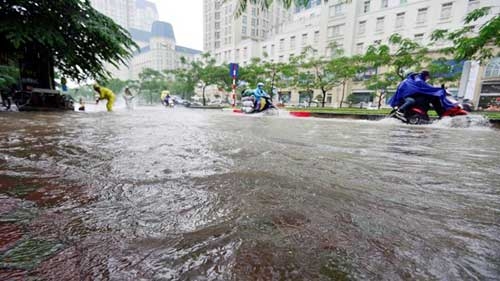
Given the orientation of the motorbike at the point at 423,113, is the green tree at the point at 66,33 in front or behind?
behind

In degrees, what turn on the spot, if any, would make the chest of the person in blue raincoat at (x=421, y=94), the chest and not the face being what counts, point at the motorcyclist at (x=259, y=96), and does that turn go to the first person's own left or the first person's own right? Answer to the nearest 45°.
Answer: approximately 180°

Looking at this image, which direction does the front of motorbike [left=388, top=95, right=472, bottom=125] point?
to the viewer's right

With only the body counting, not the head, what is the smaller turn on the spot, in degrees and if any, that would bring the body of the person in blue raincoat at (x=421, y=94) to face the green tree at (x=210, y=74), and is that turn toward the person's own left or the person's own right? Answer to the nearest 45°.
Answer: approximately 135° to the person's own left

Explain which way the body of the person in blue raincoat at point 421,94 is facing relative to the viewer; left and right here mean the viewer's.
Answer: facing to the right of the viewer

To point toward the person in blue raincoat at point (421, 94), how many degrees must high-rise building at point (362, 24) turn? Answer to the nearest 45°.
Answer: approximately 45° to its left

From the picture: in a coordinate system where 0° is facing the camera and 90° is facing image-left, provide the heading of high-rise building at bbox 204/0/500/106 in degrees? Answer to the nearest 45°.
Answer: approximately 45°

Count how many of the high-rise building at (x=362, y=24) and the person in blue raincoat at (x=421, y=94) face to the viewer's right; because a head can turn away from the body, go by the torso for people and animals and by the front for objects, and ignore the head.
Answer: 1
